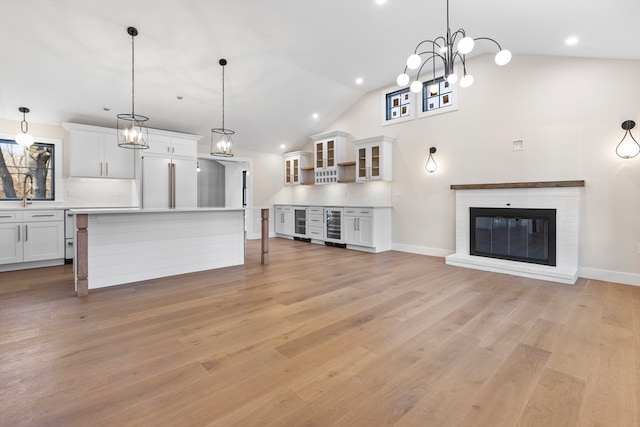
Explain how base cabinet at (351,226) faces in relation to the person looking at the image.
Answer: facing the viewer and to the left of the viewer

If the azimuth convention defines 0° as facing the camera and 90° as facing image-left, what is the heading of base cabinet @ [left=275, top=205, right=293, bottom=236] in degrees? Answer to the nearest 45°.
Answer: approximately 45°

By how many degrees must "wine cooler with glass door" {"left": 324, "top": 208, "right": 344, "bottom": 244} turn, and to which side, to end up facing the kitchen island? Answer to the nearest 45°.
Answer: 0° — it already faces it

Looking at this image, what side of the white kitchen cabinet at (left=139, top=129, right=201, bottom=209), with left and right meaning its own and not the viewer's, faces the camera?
front

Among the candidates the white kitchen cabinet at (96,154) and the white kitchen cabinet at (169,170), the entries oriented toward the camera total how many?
2

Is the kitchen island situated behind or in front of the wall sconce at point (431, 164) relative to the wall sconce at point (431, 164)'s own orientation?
in front

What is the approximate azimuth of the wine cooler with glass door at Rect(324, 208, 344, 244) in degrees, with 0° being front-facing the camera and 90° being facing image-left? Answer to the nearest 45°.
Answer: approximately 45°

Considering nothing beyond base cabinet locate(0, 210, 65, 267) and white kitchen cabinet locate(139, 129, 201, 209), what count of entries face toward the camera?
2

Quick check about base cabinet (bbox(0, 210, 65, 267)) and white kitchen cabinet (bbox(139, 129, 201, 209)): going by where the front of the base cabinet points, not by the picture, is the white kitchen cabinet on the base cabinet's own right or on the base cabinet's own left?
on the base cabinet's own left

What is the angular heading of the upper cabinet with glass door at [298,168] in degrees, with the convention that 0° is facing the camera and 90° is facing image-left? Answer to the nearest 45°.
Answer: approximately 45°

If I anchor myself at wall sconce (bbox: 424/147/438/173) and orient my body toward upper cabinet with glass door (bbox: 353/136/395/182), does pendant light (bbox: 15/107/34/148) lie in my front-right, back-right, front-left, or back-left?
front-left

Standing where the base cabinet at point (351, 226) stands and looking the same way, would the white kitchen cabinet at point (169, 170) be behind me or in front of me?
in front

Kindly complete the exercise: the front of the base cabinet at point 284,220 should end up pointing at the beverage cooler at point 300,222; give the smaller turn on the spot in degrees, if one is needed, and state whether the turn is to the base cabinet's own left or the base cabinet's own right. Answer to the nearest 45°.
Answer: approximately 90° to the base cabinet's own left

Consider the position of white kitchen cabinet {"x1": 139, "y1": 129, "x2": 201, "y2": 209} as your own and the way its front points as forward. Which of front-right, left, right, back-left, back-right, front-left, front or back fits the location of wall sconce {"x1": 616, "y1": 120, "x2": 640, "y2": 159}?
front-left

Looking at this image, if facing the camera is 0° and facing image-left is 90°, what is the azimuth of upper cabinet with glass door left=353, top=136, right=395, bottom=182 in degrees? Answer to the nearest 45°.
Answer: approximately 45°

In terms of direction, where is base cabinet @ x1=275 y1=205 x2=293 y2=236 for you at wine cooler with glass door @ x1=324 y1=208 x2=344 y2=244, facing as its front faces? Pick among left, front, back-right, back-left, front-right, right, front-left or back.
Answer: right
